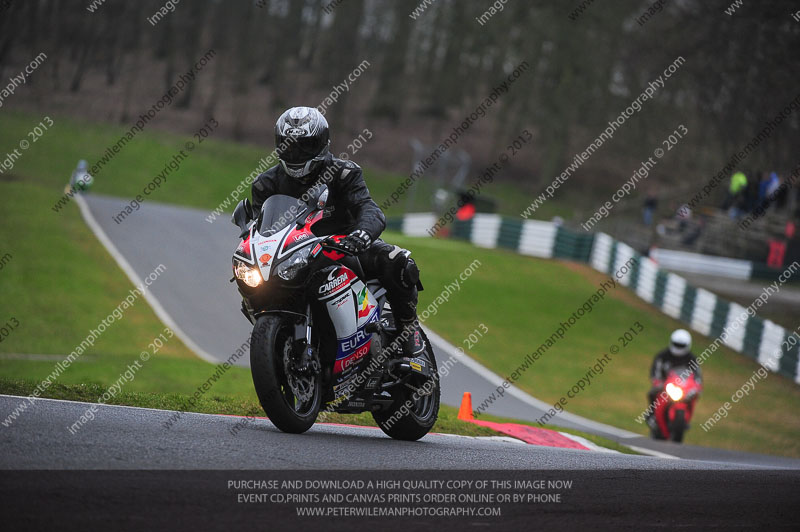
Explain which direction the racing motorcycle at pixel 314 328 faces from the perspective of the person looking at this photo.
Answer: facing the viewer and to the left of the viewer

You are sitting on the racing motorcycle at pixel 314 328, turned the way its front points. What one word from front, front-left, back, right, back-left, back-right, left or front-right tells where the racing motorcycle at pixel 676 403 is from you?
back

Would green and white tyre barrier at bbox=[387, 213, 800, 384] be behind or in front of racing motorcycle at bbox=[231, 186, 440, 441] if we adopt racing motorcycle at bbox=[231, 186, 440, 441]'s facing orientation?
behind

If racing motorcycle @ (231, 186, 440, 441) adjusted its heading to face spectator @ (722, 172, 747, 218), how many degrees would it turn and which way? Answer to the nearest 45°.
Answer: approximately 180°

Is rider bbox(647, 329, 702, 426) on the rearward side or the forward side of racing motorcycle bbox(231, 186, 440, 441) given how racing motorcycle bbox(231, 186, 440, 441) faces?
on the rearward side

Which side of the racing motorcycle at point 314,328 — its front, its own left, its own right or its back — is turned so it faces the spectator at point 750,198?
back

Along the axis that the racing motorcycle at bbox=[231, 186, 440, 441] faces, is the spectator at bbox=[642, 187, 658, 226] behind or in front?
behind

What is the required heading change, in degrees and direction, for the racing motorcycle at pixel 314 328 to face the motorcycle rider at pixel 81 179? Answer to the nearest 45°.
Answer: approximately 135° to its right
